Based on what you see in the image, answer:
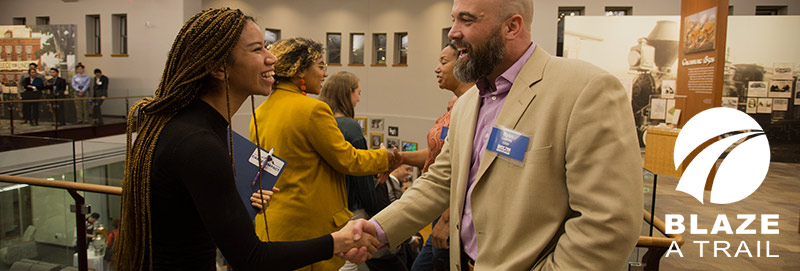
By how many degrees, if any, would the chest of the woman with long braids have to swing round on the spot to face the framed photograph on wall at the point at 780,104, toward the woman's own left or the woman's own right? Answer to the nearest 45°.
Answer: approximately 45° to the woman's own left

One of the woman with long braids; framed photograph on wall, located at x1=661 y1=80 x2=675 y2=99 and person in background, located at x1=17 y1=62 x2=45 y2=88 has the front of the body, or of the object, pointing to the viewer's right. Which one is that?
the woman with long braids

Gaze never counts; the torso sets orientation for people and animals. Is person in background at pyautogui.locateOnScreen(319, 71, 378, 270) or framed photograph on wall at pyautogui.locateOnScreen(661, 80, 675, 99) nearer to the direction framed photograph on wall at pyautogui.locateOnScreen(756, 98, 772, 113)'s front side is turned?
the person in background

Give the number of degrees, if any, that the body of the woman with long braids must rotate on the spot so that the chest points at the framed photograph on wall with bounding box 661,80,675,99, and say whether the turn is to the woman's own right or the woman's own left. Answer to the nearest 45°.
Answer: approximately 45° to the woman's own left

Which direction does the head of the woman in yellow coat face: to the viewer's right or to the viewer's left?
to the viewer's right

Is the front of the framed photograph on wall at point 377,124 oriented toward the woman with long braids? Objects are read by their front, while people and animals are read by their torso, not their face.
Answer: yes

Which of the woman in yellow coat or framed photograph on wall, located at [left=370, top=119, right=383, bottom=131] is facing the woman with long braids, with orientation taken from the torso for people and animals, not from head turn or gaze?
the framed photograph on wall

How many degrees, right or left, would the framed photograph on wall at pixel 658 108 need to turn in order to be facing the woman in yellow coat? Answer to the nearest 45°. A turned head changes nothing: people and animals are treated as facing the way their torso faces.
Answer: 0° — it already faces them

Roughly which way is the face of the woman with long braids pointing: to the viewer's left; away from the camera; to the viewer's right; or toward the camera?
to the viewer's right

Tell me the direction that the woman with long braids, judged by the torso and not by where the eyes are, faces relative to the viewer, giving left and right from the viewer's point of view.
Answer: facing to the right of the viewer

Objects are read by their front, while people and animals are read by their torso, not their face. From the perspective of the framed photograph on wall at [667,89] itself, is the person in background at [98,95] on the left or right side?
on its right

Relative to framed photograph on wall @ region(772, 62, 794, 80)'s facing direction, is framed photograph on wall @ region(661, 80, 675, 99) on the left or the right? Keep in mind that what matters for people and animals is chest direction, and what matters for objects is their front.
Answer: on its right

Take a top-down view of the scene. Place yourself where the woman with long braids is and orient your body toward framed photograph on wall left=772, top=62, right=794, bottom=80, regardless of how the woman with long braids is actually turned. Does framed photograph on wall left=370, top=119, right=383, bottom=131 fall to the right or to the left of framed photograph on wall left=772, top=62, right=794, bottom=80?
left

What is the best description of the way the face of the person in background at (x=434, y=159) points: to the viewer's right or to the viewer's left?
to the viewer's left
